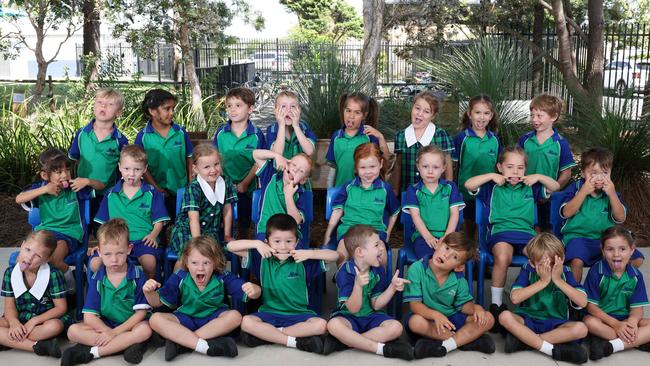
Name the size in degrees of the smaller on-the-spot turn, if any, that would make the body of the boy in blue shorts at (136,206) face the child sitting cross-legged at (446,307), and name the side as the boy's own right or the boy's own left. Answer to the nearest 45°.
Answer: approximately 45° to the boy's own left

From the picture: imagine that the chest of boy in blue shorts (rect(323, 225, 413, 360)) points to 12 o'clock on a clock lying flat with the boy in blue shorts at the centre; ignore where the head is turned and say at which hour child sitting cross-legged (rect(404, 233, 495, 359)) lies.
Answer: The child sitting cross-legged is roughly at 10 o'clock from the boy in blue shorts.

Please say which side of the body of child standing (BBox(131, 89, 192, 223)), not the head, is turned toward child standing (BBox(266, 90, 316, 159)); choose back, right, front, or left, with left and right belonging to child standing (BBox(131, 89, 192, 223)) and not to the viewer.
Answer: left
